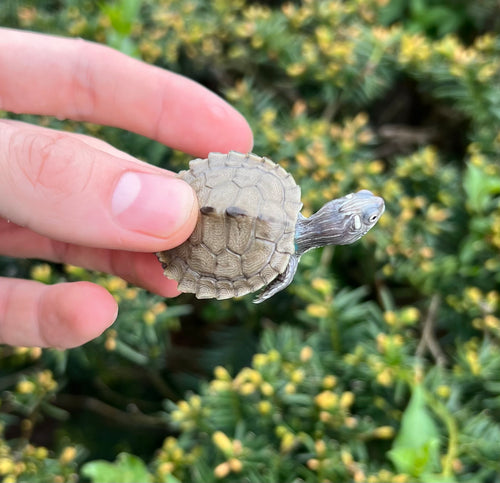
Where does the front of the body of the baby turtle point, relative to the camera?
to the viewer's right

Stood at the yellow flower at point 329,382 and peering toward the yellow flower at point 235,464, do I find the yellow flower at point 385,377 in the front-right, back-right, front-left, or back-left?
back-left
